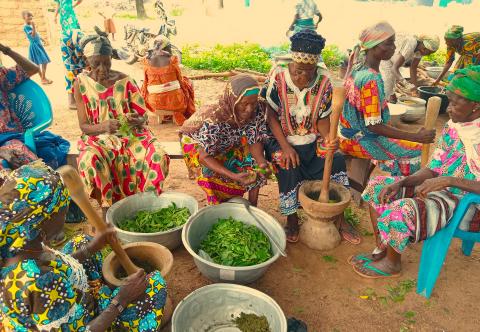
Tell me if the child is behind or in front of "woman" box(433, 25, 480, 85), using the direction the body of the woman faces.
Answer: in front

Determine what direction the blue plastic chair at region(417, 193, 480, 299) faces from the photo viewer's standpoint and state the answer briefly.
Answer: facing to the left of the viewer

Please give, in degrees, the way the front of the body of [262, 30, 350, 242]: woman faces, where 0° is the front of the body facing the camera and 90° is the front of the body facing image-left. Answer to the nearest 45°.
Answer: approximately 0°

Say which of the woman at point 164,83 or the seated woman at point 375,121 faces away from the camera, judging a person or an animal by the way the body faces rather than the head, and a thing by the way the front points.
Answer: the woman

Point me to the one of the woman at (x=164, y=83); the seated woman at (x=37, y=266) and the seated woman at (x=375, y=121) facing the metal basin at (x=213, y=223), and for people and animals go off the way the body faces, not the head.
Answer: the seated woman at (x=37, y=266)

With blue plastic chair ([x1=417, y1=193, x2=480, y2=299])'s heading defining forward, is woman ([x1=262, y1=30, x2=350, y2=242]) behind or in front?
in front

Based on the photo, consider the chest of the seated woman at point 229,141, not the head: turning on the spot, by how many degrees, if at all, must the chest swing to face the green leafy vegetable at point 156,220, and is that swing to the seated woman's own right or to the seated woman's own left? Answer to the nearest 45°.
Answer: approximately 90° to the seated woman's own right

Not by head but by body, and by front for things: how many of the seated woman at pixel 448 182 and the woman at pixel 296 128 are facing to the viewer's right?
0

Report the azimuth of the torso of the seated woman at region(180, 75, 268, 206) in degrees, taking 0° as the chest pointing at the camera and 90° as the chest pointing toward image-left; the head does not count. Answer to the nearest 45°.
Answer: approximately 315°

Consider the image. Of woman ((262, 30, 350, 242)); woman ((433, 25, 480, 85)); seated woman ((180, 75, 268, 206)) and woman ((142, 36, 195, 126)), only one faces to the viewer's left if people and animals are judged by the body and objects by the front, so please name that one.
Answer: woman ((433, 25, 480, 85))

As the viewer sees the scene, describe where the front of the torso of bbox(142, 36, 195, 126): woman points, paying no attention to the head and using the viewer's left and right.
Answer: facing away from the viewer

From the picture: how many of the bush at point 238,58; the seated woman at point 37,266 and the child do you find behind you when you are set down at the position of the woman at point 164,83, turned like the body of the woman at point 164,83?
1

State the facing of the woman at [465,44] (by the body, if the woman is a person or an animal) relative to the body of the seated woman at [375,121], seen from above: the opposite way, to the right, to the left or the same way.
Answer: the opposite way

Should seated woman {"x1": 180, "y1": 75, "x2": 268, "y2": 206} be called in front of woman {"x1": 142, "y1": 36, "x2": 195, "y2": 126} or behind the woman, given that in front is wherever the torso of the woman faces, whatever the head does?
behind

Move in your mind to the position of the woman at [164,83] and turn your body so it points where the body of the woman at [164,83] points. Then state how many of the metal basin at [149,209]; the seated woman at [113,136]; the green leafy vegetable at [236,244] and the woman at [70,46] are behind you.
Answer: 3

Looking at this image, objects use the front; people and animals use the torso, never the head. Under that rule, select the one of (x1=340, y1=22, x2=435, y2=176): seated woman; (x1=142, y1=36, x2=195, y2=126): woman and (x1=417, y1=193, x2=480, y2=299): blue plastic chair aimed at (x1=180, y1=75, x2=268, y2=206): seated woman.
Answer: the blue plastic chair

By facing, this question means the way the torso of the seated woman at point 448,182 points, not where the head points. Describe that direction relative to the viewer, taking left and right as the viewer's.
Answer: facing to the left of the viewer

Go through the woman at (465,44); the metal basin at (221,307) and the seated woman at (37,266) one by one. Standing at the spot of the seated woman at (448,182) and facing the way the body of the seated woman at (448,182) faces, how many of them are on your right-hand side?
1

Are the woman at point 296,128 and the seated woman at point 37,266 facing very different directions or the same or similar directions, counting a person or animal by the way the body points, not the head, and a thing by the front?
very different directions

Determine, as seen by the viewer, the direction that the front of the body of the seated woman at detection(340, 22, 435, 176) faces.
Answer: to the viewer's right
